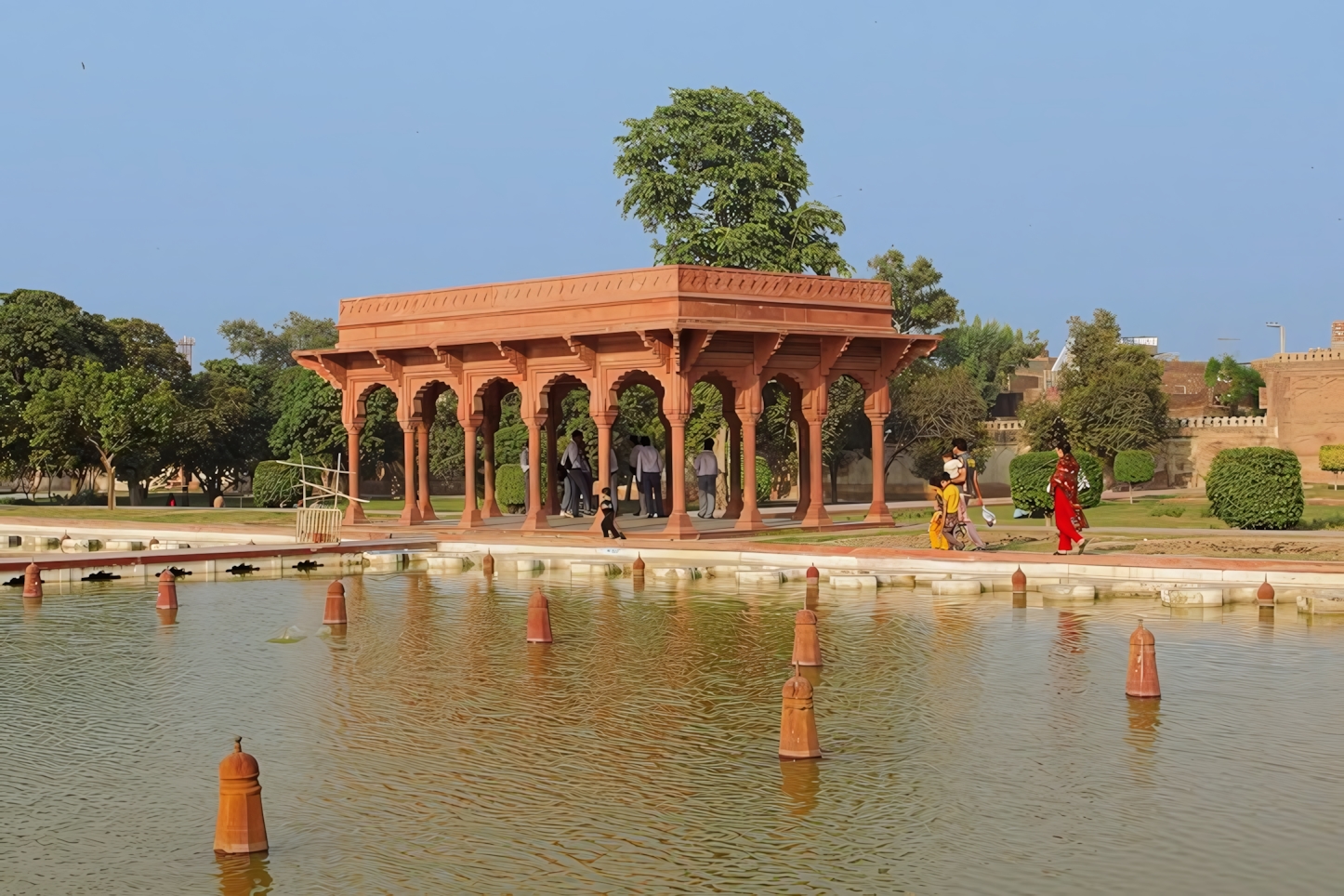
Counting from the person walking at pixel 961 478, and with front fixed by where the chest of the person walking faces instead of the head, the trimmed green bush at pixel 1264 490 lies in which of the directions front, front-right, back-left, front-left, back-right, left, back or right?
back-right

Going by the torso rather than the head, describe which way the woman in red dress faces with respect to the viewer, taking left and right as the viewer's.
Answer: facing to the left of the viewer

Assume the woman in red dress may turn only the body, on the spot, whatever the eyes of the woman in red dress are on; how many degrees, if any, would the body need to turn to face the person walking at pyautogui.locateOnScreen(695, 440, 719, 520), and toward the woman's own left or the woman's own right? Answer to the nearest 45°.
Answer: approximately 45° to the woman's own right

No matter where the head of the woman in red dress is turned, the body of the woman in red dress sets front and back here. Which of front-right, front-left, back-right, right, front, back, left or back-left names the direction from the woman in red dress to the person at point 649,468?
front-right

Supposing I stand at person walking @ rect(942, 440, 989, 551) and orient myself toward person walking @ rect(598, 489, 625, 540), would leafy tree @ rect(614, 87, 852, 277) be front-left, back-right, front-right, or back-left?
front-right

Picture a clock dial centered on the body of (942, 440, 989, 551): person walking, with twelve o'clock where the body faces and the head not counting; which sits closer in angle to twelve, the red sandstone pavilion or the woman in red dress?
the red sandstone pavilion

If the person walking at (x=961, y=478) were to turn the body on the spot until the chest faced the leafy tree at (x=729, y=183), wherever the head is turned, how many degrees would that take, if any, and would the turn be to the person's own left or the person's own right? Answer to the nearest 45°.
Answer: approximately 90° to the person's own right

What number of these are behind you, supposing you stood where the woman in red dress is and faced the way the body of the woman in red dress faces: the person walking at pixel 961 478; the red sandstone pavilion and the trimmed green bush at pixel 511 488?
0

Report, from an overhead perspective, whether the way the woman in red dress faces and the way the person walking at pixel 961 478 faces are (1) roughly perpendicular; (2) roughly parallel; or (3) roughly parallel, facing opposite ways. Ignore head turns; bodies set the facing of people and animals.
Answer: roughly parallel

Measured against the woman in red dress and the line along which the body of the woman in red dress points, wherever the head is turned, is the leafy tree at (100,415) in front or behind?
in front

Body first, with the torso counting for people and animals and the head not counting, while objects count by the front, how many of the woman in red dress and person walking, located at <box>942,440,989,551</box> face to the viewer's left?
2

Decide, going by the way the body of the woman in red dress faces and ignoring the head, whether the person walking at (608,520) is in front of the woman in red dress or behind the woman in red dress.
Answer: in front

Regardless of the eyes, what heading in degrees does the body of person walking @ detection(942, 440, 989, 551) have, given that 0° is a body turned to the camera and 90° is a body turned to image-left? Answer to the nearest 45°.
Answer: approximately 90°

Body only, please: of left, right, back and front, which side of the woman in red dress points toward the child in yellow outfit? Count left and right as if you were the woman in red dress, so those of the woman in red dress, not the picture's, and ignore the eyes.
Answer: front
